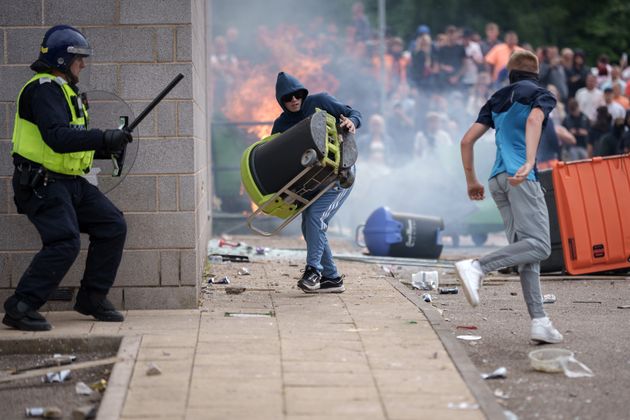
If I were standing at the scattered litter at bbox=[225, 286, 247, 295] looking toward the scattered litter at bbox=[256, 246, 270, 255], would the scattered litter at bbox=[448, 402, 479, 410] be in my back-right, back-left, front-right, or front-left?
back-right

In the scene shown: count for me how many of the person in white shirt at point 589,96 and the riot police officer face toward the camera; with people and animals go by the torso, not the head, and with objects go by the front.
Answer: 1

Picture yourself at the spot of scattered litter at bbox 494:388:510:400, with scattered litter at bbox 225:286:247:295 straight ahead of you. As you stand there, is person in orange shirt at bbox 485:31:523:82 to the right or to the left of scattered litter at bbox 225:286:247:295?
right

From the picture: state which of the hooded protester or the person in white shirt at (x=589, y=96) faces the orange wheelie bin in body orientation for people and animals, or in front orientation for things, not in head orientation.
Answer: the person in white shirt

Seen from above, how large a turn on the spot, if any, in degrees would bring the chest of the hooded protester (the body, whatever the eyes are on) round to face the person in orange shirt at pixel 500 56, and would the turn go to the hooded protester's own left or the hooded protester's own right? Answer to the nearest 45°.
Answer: approximately 135° to the hooded protester's own right

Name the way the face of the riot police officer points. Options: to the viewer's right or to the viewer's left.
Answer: to the viewer's right

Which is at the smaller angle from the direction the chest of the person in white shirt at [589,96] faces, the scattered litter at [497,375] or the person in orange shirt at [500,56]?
the scattered litter

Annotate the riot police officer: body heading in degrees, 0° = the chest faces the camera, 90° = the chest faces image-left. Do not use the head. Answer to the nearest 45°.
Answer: approximately 270°

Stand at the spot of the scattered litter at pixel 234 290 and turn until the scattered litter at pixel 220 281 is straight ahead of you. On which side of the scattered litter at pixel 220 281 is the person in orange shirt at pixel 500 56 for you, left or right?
right
